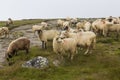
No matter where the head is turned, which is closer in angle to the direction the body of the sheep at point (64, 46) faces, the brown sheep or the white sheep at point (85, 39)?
the brown sheep

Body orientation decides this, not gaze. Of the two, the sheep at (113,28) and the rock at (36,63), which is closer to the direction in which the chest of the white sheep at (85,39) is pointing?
the rock

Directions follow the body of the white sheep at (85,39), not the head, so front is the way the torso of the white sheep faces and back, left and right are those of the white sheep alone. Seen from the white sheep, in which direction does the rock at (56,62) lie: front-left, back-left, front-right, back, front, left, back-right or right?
front-left

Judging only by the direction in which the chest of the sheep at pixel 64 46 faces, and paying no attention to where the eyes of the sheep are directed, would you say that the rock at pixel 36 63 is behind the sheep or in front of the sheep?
in front

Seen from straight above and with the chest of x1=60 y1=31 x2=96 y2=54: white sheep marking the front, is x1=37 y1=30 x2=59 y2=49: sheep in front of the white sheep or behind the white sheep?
in front

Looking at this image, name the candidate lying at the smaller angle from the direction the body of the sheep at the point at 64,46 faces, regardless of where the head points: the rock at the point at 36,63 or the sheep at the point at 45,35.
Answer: the rock

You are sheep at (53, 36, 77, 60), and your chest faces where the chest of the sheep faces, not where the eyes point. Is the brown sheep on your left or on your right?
on your right

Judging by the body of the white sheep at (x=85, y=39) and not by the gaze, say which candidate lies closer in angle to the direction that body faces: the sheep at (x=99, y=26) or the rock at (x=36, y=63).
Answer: the rock

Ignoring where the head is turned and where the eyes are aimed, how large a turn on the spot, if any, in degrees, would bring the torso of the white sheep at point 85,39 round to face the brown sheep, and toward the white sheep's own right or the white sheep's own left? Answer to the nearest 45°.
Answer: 0° — it already faces it

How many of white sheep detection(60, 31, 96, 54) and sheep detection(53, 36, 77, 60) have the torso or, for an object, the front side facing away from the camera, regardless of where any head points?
0

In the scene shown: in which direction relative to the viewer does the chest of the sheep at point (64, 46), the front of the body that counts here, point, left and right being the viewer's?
facing the viewer and to the left of the viewer

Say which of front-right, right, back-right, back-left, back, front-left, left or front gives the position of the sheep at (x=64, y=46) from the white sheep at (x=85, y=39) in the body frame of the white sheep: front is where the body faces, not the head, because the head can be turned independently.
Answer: front-left

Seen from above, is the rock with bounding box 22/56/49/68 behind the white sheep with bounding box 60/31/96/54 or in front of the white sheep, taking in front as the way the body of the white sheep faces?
in front

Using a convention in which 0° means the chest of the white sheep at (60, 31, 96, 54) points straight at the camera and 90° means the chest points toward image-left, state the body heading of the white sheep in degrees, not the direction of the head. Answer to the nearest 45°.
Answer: approximately 90°
